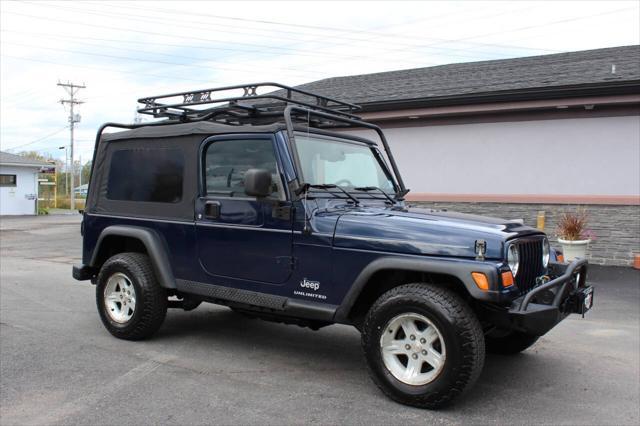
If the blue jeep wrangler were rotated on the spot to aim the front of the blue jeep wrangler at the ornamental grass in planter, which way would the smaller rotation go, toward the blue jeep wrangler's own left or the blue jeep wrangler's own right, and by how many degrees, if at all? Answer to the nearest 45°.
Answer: approximately 90° to the blue jeep wrangler's own left

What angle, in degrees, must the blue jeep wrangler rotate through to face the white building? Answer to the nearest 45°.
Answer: approximately 180°

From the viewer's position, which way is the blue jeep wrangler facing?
facing the viewer and to the right of the viewer

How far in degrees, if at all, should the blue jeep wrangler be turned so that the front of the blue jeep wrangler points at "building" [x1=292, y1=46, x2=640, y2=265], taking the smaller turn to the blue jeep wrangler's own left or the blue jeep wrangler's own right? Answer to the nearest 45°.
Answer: approximately 90° to the blue jeep wrangler's own left

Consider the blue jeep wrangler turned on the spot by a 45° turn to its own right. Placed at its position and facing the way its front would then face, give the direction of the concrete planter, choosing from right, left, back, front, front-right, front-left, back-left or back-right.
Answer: back-left
